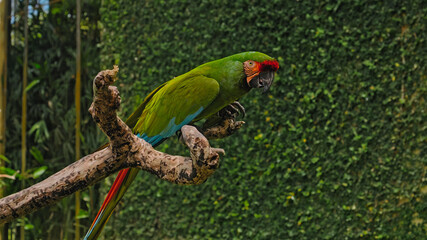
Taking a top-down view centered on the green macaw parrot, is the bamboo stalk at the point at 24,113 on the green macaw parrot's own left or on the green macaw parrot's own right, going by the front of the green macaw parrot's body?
on the green macaw parrot's own left

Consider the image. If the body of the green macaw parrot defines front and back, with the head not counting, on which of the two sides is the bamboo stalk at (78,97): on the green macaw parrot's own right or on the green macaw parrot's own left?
on the green macaw parrot's own left

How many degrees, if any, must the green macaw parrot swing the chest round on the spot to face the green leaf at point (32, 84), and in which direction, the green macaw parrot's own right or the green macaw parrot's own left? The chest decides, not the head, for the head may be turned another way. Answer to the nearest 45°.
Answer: approximately 135° to the green macaw parrot's own left

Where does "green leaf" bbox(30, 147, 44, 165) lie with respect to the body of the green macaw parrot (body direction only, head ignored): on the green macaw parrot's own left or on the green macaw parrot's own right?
on the green macaw parrot's own left

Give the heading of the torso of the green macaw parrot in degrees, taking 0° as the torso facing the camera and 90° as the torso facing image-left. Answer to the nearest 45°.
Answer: approximately 270°

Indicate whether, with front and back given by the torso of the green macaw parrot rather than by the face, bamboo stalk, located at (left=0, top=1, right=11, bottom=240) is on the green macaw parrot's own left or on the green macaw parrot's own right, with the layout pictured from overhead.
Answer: on the green macaw parrot's own left

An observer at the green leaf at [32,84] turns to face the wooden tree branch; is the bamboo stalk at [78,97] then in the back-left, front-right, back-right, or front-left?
front-left
